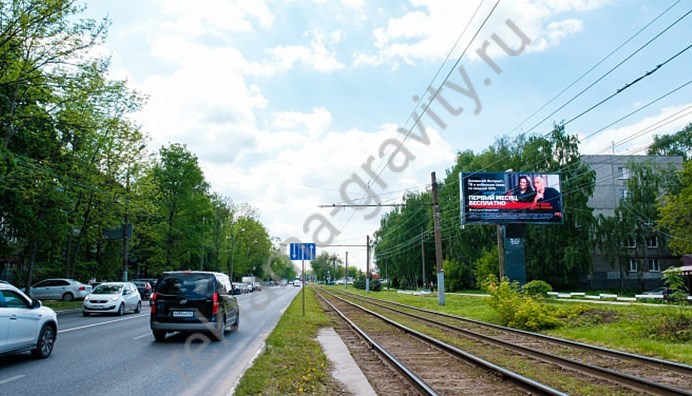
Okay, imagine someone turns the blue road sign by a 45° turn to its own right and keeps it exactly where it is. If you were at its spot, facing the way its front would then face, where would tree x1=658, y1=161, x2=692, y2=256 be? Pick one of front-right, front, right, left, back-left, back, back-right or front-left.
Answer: back

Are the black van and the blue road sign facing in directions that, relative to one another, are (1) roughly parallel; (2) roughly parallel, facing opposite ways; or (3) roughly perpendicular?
roughly parallel, facing opposite ways

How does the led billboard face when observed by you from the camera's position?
facing the viewer

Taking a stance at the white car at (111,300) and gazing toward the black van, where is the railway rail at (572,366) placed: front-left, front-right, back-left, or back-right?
front-left

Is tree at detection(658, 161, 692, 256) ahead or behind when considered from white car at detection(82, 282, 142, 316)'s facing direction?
behind

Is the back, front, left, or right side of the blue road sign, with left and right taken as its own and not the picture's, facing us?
front

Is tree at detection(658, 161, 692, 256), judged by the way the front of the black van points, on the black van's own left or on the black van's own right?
on the black van's own right

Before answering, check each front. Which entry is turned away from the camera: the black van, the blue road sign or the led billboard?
the black van

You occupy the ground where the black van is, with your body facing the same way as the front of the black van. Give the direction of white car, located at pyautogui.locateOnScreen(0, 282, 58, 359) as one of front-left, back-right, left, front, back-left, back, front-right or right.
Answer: back-left

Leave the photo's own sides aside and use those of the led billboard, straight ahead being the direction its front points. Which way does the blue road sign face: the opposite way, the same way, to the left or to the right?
the same way

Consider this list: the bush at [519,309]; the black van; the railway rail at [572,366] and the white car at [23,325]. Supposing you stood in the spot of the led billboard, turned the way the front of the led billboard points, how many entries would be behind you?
0

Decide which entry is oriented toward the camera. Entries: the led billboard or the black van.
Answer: the led billboard

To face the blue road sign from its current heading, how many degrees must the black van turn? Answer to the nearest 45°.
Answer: approximately 45° to its right

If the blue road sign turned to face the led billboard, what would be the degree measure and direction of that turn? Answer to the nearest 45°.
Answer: approximately 135° to its left

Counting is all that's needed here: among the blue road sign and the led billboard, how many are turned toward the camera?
2

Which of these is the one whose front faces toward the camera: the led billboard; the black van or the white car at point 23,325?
the led billboard

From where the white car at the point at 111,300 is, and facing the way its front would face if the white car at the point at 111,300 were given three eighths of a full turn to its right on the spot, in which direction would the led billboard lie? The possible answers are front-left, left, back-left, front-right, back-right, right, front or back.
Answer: right

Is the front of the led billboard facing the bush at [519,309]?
yes

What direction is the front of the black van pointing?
away from the camera
